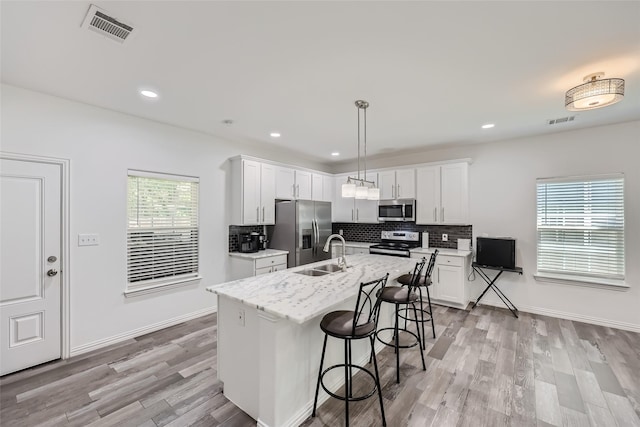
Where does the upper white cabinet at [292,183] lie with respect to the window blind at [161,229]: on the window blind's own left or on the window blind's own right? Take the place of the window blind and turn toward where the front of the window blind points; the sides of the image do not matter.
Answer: on the window blind's own left

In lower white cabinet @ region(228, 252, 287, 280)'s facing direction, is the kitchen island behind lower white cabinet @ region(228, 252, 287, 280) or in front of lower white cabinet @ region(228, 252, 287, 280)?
in front

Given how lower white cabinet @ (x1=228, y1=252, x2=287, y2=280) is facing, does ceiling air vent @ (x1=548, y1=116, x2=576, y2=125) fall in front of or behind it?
in front

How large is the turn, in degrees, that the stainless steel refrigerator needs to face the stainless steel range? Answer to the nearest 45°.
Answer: approximately 45° to its left

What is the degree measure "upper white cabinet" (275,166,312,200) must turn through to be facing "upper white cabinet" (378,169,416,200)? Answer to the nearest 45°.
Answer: approximately 45° to its left

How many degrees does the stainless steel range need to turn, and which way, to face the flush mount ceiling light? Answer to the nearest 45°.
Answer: approximately 90° to its left

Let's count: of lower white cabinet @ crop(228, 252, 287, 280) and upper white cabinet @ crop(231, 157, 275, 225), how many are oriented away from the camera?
0

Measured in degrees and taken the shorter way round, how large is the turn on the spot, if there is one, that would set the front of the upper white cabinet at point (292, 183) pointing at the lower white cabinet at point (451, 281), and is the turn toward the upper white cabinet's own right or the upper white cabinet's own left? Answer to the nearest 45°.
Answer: approximately 45° to the upper white cabinet's own left

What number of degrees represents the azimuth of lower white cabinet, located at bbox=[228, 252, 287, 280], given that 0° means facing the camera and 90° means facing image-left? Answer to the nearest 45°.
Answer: approximately 315°

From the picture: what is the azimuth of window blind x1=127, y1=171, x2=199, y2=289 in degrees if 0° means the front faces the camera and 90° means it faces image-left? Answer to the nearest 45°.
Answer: approximately 315°

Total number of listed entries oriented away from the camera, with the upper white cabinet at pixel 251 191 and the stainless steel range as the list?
0

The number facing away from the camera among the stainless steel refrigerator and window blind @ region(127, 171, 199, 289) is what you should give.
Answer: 0

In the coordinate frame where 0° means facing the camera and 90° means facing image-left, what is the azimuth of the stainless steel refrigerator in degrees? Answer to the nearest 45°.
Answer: approximately 315°
